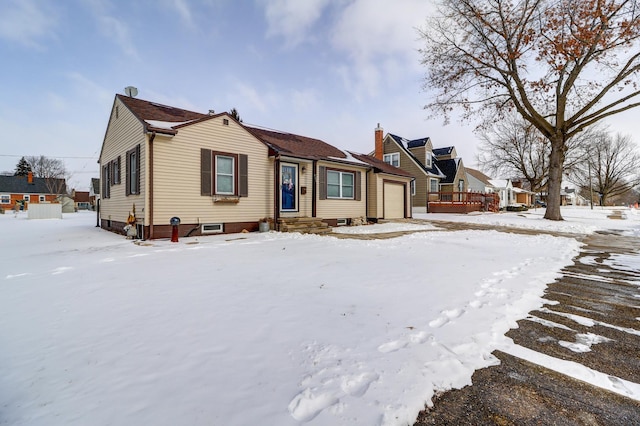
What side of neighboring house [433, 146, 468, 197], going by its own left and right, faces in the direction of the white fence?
right

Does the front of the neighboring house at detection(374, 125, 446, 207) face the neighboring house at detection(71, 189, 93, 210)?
no

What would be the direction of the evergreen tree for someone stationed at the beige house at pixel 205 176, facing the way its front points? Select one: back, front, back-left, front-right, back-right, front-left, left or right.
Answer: back

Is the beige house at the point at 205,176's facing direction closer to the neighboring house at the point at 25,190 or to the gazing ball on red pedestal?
the gazing ball on red pedestal

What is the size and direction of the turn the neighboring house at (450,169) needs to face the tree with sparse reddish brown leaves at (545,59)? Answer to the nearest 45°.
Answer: approximately 45° to its right

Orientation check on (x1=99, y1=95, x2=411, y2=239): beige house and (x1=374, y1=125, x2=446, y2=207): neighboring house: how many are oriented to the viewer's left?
0

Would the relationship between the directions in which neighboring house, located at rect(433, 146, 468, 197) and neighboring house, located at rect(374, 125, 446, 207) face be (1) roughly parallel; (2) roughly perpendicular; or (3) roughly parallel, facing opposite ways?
roughly parallel

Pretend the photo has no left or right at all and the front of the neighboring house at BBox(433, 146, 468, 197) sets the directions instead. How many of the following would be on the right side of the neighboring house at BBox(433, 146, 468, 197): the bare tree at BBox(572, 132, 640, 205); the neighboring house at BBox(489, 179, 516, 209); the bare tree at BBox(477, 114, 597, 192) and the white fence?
1

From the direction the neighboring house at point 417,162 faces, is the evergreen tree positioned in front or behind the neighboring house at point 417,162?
behind

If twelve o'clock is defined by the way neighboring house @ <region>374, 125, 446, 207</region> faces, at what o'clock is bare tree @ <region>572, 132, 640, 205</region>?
The bare tree is roughly at 9 o'clock from the neighboring house.

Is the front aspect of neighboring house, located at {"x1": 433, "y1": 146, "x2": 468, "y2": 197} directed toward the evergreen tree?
no

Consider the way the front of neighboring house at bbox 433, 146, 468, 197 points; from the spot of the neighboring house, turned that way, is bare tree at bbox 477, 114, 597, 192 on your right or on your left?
on your left

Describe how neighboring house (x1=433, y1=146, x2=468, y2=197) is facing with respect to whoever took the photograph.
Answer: facing the viewer and to the right of the viewer

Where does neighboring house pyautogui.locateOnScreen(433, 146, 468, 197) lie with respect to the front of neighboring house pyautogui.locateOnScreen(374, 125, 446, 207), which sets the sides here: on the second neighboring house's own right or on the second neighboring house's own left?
on the second neighboring house's own left

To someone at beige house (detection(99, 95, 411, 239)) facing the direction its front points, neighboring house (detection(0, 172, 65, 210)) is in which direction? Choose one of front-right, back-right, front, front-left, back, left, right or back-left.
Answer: back

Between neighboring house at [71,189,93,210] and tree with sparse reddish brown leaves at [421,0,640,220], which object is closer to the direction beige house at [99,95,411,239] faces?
the tree with sparse reddish brown leaves

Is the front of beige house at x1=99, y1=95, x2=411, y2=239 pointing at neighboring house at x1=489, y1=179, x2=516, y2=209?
no
